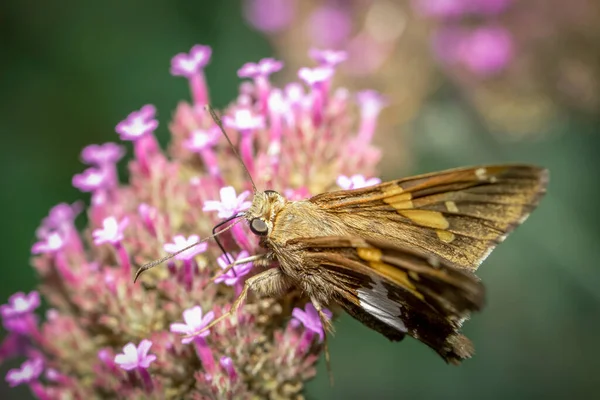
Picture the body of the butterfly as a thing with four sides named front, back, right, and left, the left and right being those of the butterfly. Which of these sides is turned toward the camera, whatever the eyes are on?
left

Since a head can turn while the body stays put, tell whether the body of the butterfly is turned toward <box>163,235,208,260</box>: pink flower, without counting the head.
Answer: yes

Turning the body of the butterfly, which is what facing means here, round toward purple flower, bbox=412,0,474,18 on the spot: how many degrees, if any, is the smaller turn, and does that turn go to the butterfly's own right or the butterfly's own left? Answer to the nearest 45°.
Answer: approximately 135° to the butterfly's own right

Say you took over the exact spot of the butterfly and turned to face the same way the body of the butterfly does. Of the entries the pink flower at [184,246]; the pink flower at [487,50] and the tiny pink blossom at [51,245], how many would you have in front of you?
2
